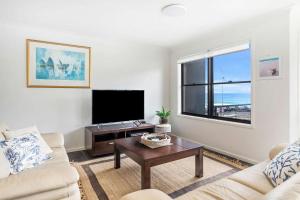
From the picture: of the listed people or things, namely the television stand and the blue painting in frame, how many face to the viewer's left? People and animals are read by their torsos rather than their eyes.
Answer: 0

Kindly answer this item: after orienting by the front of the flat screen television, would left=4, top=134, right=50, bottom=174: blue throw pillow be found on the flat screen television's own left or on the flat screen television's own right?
on the flat screen television's own right

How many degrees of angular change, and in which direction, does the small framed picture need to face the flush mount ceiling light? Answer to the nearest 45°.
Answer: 0° — it already faces it

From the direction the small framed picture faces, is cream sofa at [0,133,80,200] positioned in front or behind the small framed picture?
in front

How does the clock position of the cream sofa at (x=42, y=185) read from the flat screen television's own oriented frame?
The cream sofa is roughly at 2 o'clock from the flat screen television.

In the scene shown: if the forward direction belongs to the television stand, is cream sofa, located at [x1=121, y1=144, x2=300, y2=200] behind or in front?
in front

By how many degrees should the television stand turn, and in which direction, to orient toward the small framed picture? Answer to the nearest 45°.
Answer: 0° — it already faces it

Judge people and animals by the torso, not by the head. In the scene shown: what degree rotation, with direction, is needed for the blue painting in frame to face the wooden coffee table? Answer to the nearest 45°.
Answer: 0° — it already faces it

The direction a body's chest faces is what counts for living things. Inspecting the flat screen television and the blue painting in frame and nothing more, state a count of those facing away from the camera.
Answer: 0

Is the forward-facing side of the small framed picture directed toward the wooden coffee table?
yes

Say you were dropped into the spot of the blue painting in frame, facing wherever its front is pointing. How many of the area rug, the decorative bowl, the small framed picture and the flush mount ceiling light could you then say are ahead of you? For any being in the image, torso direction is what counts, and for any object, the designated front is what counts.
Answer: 4

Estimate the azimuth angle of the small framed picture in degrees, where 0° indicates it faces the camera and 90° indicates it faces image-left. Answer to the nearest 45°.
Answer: approximately 45°

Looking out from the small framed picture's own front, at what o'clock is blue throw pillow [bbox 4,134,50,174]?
The blue throw pillow is roughly at 12 o'clock from the small framed picture.

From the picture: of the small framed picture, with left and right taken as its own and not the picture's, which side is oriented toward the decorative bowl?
front
